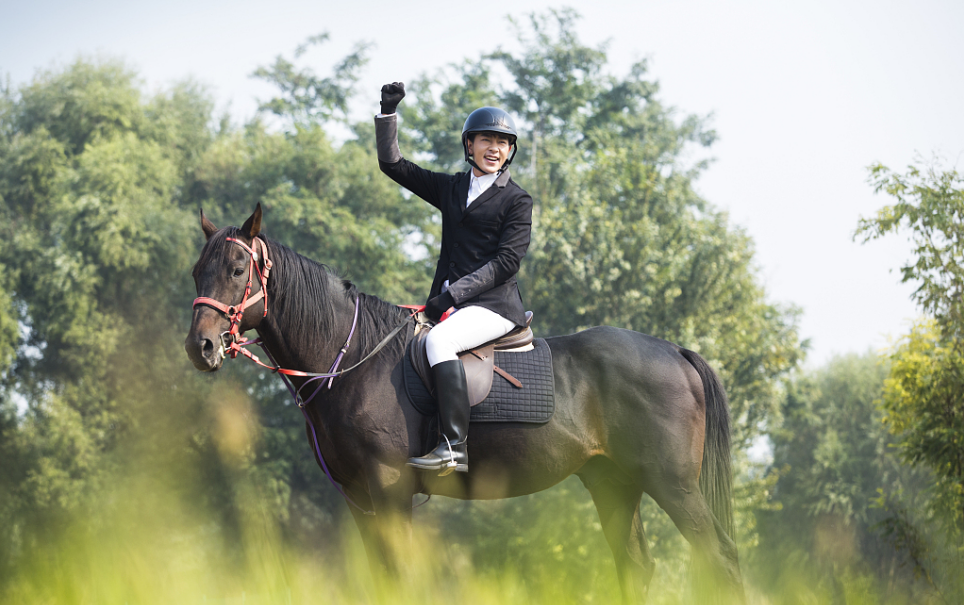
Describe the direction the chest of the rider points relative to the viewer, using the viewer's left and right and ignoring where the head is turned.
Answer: facing the viewer and to the left of the viewer

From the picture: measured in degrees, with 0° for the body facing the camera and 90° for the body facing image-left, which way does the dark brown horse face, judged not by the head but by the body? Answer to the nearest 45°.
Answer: approximately 90°

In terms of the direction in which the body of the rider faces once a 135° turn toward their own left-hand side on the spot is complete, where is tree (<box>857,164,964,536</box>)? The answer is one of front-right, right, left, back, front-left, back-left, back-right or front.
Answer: front-left

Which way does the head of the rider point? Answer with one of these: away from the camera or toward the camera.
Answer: toward the camera

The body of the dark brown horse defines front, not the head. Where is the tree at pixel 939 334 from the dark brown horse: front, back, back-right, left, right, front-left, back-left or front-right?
back-right
